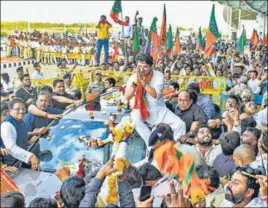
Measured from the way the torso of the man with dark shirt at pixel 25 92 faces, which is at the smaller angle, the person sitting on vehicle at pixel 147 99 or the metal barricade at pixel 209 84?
the person sitting on vehicle

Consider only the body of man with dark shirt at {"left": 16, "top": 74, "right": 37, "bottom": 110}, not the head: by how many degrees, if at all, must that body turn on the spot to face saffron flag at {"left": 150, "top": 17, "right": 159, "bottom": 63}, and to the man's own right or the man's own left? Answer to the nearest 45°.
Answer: approximately 90° to the man's own left

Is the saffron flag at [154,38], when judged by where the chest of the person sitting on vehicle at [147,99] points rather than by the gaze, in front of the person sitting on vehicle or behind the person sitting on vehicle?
behind

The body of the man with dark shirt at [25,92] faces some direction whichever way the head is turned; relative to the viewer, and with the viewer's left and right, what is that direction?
facing the viewer and to the right of the viewer

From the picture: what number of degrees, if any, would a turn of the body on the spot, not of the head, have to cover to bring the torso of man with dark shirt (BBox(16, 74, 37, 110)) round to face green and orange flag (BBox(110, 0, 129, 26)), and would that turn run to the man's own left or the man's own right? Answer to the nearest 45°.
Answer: approximately 90° to the man's own left

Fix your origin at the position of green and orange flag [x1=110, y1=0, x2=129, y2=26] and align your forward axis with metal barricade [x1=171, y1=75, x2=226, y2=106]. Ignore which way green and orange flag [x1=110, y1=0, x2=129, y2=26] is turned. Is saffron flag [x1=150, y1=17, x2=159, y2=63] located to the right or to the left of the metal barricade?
left

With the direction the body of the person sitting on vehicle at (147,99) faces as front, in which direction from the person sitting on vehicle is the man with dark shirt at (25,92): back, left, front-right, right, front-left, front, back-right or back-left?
back-right

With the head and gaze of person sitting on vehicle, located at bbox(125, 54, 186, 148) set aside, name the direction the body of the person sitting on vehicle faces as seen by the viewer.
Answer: toward the camera

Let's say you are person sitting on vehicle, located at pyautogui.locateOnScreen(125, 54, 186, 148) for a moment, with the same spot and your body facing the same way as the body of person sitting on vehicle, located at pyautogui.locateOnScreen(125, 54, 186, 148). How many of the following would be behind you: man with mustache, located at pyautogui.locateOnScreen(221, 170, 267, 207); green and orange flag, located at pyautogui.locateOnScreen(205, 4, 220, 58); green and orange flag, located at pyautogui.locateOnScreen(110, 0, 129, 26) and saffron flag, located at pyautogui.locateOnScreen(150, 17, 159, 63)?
3

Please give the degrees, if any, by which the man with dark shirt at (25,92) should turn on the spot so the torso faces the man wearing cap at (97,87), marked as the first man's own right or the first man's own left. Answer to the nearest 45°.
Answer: approximately 90° to the first man's own left

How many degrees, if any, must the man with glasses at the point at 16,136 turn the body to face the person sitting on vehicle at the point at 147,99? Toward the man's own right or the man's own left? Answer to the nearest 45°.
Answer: approximately 45° to the man's own left

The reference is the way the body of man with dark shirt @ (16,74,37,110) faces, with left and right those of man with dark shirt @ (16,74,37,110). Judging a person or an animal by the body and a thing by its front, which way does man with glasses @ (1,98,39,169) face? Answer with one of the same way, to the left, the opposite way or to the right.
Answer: the same way

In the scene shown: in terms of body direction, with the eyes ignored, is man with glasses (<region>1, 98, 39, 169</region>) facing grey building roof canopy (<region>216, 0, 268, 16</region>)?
no

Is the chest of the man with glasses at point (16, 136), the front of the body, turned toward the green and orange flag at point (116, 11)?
no

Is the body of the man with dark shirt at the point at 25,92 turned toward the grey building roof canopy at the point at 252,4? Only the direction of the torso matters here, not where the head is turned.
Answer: no

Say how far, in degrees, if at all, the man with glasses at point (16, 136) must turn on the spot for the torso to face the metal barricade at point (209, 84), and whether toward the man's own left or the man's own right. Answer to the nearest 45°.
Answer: approximately 90° to the man's own left

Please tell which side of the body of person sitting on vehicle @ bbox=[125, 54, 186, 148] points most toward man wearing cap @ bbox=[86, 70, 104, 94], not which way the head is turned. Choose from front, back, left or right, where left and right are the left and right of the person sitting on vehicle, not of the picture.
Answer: right

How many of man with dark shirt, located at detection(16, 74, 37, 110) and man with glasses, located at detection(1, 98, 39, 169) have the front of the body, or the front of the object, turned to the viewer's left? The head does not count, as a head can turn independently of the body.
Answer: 0

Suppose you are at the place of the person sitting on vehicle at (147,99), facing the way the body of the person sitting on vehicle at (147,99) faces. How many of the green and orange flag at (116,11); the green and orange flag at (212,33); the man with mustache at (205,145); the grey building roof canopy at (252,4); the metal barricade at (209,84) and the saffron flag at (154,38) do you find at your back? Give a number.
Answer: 5

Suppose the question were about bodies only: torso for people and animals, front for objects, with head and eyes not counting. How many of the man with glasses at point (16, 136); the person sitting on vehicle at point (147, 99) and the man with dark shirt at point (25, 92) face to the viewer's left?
0
